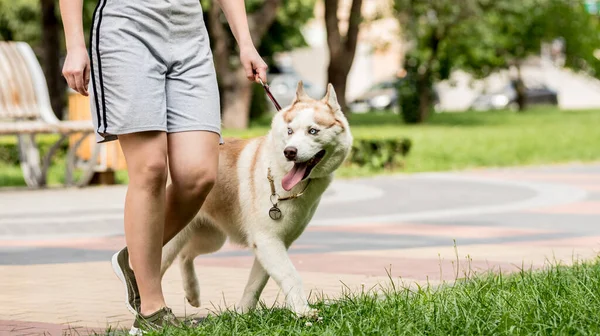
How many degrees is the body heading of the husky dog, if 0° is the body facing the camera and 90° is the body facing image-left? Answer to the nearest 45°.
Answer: approximately 315°

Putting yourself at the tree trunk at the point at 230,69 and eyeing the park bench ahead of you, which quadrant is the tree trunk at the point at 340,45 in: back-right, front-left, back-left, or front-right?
back-left

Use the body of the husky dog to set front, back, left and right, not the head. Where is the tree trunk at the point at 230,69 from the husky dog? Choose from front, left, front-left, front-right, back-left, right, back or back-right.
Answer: back-left

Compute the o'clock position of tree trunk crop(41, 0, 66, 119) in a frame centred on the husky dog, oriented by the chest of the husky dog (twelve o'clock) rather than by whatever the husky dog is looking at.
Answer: The tree trunk is roughly at 7 o'clock from the husky dog.

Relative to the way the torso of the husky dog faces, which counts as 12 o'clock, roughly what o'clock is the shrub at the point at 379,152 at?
The shrub is roughly at 8 o'clock from the husky dog.

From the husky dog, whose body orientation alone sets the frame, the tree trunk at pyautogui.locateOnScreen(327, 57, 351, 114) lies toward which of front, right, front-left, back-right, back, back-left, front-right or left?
back-left

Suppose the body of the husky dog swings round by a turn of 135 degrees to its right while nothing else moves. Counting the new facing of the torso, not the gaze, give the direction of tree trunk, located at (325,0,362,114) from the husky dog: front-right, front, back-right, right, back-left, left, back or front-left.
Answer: right

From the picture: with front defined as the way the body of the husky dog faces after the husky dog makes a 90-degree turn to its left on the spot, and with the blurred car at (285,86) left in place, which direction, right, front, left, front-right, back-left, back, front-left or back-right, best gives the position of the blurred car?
front-left

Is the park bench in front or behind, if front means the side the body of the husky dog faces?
behind
